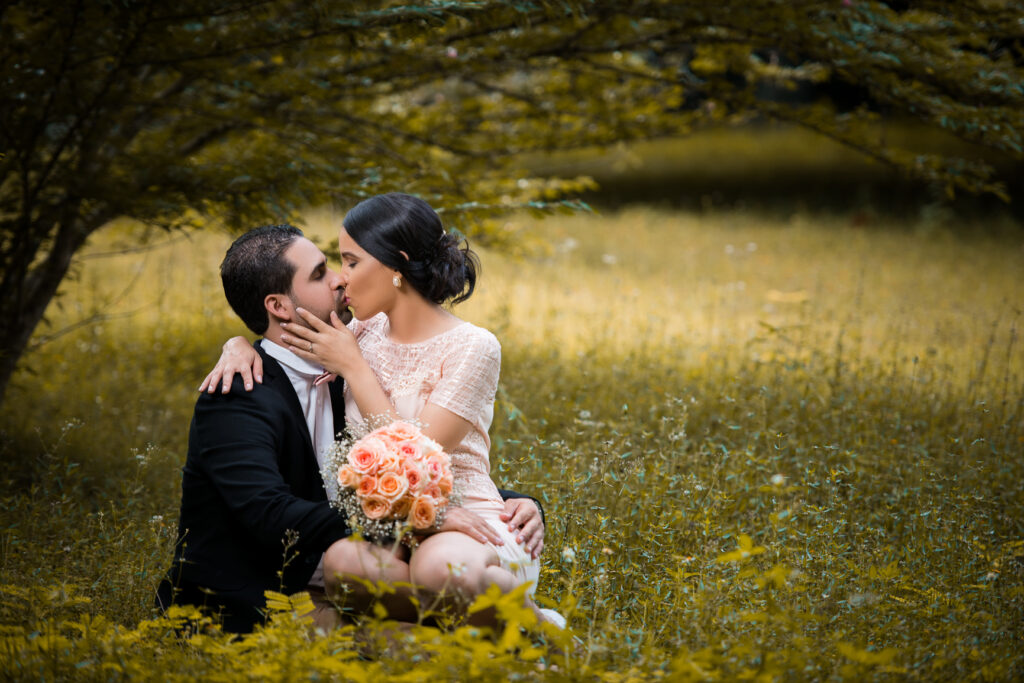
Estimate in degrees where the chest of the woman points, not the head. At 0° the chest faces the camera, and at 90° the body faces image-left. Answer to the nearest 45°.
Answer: approximately 45°

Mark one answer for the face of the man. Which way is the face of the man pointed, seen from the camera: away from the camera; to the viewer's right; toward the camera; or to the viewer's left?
to the viewer's right

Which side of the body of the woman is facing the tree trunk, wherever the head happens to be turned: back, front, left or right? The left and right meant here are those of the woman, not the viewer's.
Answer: right

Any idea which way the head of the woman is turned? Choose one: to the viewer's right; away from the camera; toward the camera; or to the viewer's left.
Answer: to the viewer's left
